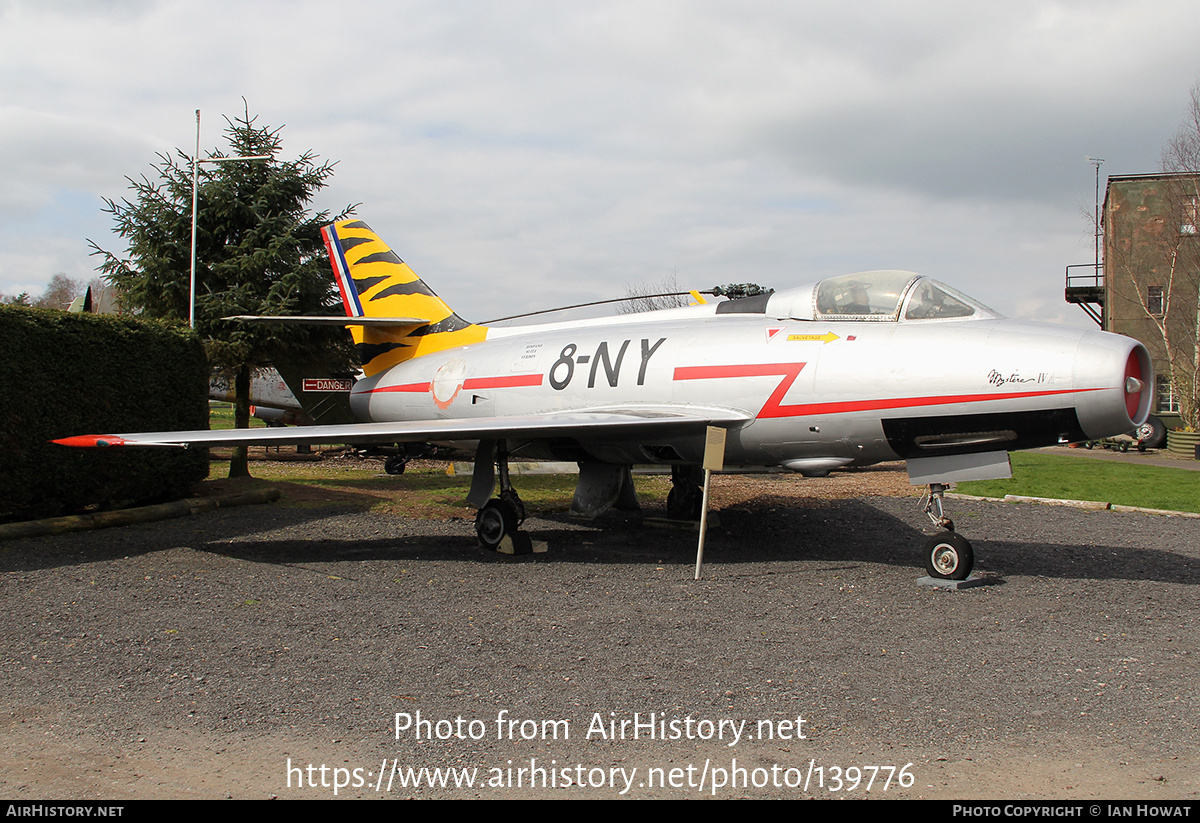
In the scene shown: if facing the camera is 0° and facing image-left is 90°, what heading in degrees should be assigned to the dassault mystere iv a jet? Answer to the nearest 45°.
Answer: approximately 315°

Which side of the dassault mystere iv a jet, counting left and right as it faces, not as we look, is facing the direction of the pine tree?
back

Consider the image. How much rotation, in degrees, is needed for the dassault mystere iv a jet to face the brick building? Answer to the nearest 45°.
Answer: approximately 90° to its left

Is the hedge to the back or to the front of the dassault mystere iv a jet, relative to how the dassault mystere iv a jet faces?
to the back

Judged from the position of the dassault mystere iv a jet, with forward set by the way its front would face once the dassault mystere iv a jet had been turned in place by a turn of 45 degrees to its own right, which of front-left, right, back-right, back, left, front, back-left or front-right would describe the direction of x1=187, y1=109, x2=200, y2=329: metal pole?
back-right
